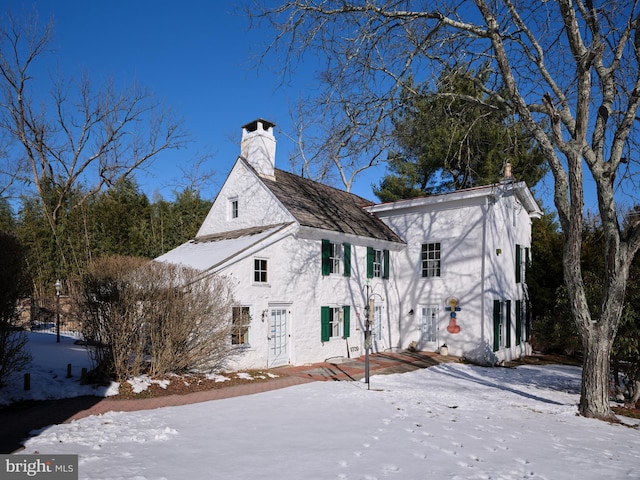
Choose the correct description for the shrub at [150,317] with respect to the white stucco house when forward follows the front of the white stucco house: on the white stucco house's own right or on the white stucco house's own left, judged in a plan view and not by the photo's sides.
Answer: on the white stucco house's own right

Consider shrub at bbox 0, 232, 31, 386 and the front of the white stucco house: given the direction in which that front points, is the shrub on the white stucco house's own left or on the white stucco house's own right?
on the white stucco house's own right
